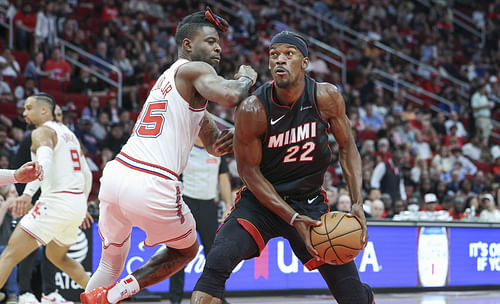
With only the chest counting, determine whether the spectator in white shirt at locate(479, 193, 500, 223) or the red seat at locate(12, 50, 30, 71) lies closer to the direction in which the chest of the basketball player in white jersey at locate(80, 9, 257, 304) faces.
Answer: the spectator in white shirt

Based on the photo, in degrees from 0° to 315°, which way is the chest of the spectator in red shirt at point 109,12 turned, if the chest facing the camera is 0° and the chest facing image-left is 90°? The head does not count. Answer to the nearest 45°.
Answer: approximately 0°

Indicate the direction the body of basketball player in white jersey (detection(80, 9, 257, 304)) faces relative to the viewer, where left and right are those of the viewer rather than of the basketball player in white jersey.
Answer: facing away from the viewer and to the right of the viewer

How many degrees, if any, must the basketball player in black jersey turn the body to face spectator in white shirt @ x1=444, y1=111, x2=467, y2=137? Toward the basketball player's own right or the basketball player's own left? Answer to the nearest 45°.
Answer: approximately 180°

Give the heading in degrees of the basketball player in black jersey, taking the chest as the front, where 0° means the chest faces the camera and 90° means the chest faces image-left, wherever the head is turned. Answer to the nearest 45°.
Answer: approximately 0°
